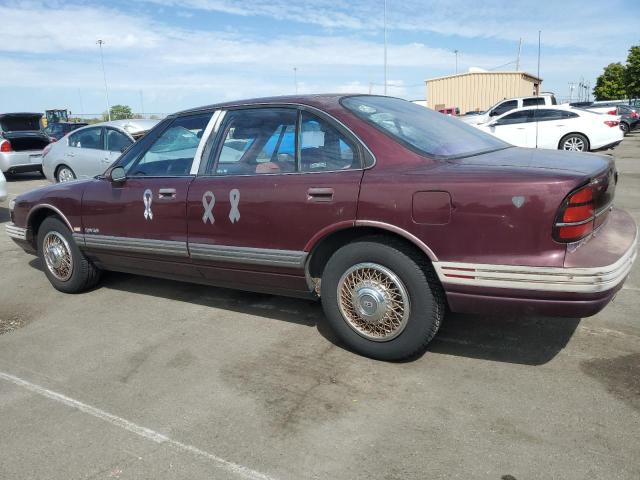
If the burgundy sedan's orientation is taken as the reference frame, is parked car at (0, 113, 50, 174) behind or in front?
in front

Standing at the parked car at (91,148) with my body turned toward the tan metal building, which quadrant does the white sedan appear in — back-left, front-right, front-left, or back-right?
front-right

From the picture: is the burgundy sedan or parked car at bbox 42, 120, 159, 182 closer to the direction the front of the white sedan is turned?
the parked car

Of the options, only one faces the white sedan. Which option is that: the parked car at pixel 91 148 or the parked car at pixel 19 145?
the parked car at pixel 91 148

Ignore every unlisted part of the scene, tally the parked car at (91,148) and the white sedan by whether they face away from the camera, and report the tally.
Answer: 0

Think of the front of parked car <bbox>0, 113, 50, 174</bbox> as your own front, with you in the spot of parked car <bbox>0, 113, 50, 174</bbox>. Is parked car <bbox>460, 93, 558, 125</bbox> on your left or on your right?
on your right

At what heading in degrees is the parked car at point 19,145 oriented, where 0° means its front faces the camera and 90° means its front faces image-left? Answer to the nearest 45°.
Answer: approximately 180°

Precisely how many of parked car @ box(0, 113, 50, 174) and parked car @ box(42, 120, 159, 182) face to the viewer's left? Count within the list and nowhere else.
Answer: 0

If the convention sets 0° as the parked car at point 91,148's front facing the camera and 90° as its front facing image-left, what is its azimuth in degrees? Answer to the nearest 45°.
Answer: approximately 270°

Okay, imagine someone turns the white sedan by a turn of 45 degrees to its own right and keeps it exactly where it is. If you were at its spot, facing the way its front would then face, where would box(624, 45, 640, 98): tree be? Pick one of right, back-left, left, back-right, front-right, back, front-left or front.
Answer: front-right

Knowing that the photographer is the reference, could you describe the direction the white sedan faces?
facing to the left of the viewer

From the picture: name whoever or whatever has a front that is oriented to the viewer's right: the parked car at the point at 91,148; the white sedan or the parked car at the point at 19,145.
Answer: the parked car at the point at 91,148

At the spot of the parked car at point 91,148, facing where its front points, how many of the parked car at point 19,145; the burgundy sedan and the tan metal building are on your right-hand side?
1

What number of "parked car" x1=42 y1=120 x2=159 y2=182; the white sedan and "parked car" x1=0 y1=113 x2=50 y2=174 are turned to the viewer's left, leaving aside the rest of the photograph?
1

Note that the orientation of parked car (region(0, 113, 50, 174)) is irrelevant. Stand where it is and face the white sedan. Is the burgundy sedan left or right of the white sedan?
right

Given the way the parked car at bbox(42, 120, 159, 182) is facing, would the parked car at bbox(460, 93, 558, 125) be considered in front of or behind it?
in front
